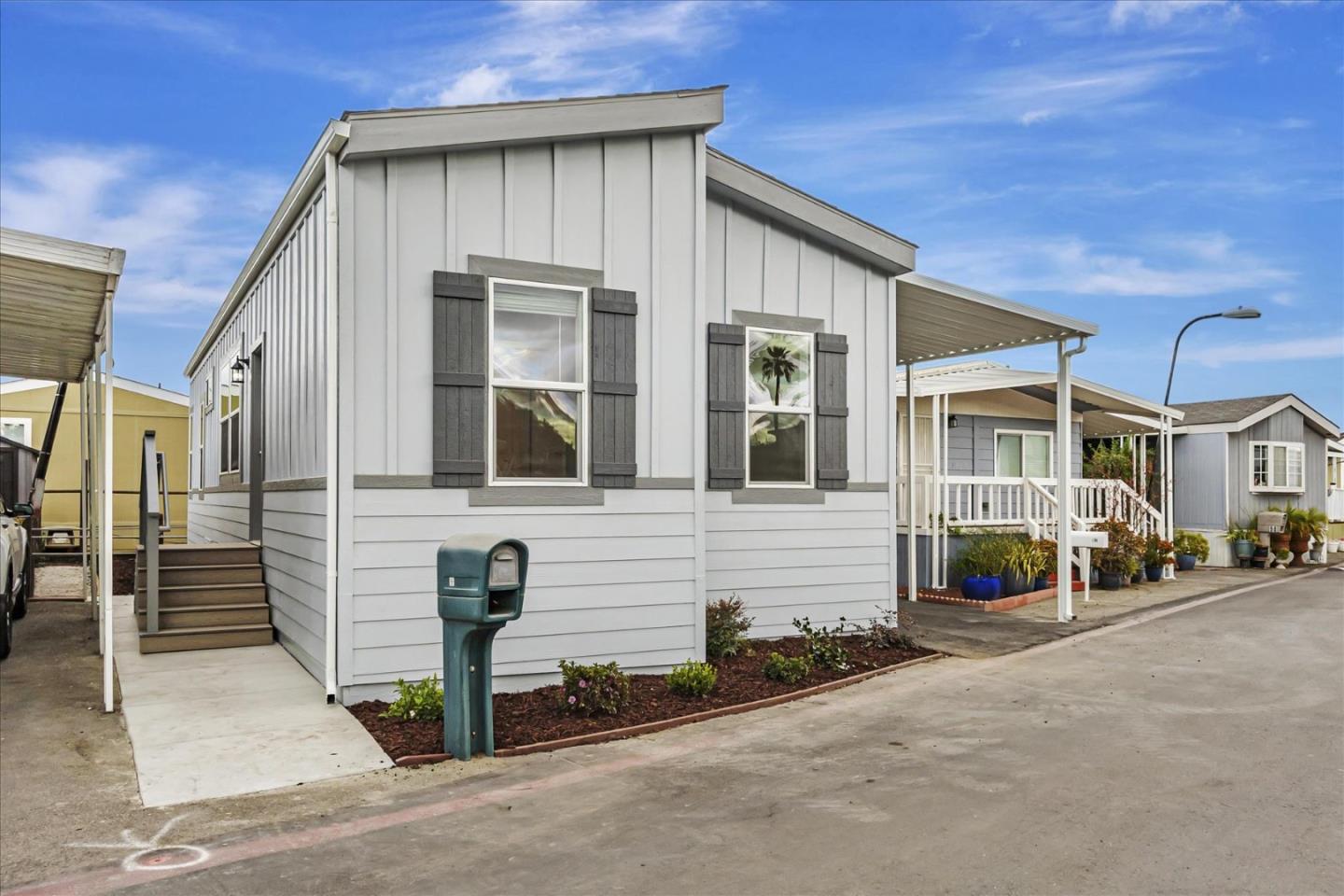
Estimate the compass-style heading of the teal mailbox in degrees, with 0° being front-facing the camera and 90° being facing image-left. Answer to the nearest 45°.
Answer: approximately 315°

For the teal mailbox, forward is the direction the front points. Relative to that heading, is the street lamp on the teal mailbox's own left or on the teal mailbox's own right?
on the teal mailbox's own left

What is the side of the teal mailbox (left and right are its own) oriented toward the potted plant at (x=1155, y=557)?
left

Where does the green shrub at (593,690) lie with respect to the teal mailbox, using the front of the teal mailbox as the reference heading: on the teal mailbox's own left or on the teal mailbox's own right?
on the teal mailbox's own left

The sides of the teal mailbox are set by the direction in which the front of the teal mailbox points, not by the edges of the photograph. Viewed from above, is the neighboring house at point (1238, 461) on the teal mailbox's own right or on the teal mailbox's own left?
on the teal mailbox's own left

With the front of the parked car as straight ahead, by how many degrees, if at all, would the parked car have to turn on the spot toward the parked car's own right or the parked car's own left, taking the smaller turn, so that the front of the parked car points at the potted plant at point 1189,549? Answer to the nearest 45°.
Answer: approximately 90° to the parked car's own right
